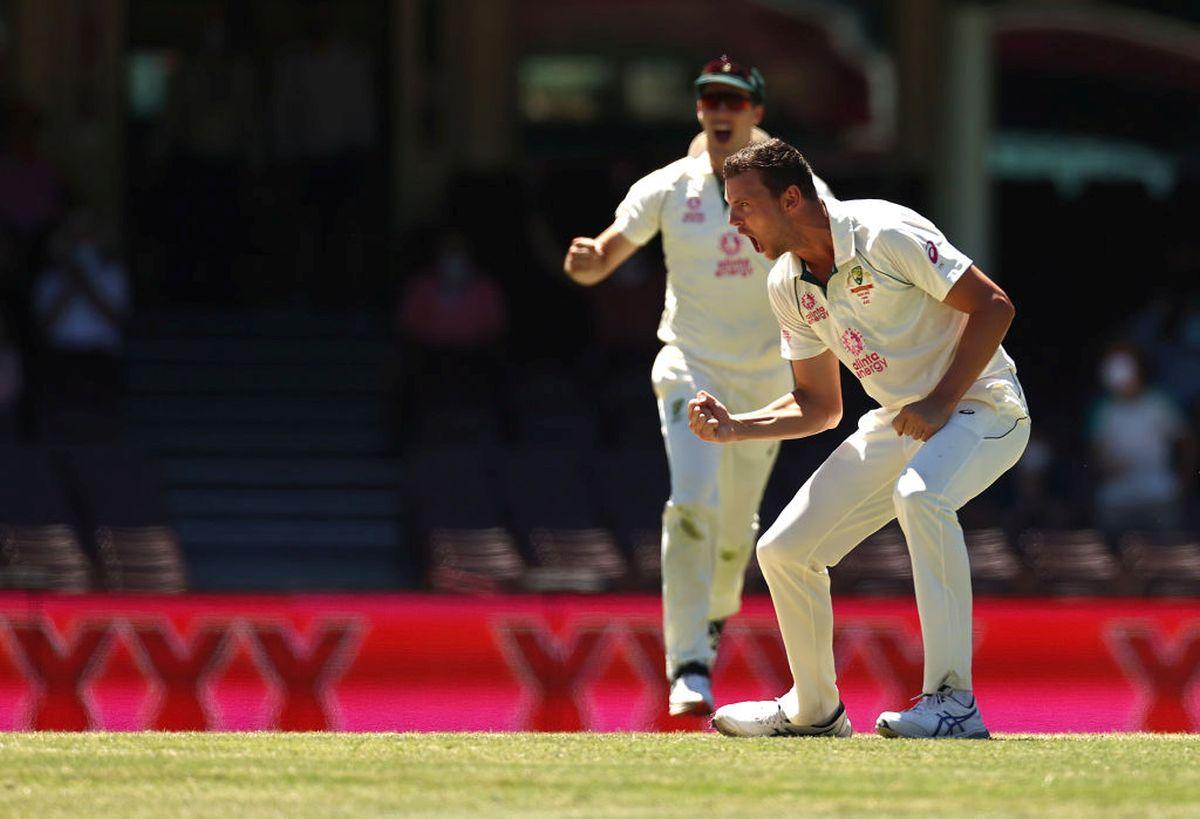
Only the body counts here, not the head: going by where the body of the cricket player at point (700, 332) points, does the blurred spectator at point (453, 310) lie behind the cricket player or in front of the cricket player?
behind

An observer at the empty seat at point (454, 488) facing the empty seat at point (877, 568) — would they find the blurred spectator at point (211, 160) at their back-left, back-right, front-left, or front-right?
back-left

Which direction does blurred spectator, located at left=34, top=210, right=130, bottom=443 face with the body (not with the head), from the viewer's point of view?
toward the camera

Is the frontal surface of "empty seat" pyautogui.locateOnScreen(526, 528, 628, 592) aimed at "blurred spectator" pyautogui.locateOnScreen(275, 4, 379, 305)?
no

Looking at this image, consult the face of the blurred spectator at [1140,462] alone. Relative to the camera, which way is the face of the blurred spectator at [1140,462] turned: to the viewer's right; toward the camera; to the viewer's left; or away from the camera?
toward the camera

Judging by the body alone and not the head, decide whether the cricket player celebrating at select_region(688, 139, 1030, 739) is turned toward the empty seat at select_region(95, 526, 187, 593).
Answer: no

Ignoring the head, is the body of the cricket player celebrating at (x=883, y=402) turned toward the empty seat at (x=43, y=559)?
no

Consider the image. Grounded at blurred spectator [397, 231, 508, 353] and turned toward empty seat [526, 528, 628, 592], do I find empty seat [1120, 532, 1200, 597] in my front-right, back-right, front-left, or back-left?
front-left

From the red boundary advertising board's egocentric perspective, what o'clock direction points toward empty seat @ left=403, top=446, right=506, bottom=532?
The empty seat is roughly at 6 o'clock from the red boundary advertising board.

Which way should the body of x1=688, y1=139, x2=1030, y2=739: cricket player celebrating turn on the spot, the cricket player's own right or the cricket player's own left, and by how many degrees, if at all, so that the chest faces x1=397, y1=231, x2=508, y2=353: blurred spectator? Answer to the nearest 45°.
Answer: approximately 135° to the cricket player's own right

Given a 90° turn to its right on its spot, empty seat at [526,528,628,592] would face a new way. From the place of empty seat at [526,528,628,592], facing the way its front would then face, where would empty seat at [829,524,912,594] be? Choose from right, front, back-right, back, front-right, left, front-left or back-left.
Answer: back

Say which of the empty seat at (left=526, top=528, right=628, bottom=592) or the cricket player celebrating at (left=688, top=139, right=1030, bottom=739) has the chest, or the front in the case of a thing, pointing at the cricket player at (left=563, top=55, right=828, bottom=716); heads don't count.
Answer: the empty seat

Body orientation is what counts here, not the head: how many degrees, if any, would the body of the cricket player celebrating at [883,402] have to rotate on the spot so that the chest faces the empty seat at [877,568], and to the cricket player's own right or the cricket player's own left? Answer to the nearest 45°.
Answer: approximately 135° to the cricket player's own right

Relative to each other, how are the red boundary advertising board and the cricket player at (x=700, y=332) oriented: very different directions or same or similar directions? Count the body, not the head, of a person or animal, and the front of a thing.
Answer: same or similar directions

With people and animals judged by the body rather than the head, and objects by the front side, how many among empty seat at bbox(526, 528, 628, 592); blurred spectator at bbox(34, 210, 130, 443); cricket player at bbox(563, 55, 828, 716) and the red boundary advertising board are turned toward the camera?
4

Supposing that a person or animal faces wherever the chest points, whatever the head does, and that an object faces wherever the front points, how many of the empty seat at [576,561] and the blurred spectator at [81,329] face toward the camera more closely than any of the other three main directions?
2

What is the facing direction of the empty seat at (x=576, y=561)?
toward the camera

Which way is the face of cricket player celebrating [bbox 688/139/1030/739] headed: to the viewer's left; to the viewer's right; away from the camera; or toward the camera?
to the viewer's left

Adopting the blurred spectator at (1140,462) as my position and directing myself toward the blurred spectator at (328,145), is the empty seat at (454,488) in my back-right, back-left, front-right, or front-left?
front-left
